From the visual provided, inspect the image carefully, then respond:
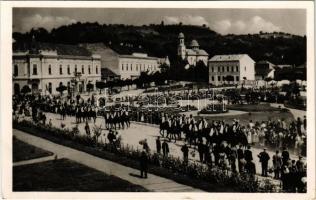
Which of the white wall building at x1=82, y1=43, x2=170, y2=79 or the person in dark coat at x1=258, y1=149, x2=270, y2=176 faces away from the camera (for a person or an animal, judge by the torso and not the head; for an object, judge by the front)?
the person in dark coat

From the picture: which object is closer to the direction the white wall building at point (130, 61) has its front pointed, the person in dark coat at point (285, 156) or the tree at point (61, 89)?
the person in dark coat

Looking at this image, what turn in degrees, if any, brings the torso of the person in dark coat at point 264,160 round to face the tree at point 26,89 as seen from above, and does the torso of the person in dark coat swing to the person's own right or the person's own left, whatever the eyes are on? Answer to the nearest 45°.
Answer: approximately 90° to the person's own left

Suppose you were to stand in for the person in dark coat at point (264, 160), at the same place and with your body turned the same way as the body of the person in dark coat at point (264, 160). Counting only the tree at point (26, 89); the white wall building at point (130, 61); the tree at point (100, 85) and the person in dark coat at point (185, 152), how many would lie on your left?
4

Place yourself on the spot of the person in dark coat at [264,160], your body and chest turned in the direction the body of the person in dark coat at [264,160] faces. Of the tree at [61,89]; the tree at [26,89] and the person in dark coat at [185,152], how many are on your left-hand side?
3

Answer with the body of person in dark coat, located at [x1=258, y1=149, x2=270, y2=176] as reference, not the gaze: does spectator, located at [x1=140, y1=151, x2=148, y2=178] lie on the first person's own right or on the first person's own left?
on the first person's own left

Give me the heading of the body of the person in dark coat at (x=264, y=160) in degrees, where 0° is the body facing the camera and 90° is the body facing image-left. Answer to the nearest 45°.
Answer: approximately 180°

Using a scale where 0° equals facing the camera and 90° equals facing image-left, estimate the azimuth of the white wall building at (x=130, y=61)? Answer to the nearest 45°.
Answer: approximately 315°
